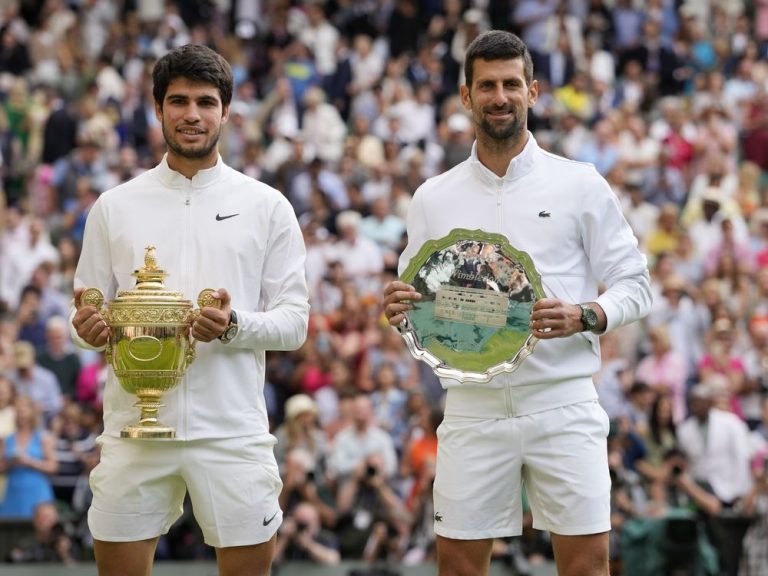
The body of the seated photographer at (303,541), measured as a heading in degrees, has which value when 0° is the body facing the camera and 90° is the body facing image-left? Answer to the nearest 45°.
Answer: approximately 0°

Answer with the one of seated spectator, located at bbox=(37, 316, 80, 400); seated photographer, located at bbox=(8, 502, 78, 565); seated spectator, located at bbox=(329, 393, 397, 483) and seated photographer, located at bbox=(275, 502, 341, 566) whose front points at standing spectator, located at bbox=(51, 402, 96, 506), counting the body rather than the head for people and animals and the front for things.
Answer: seated spectator, located at bbox=(37, 316, 80, 400)

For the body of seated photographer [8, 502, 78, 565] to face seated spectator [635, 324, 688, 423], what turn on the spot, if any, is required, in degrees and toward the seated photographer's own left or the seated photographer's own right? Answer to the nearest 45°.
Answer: approximately 90° to the seated photographer's own left

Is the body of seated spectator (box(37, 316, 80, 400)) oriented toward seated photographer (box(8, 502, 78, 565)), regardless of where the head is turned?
yes

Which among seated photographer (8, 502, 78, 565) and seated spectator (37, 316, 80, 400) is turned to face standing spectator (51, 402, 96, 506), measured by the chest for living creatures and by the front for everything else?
seated spectator (37, 316, 80, 400)

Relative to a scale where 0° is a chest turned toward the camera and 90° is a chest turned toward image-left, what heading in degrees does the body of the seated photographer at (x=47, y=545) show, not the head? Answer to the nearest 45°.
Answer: approximately 0°
